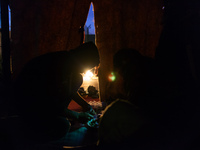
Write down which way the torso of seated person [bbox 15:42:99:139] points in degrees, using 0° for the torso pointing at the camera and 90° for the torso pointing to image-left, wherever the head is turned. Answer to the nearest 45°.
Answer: approximately 270°

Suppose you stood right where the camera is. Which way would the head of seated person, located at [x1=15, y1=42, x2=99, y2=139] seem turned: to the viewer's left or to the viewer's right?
to the viewer's right
